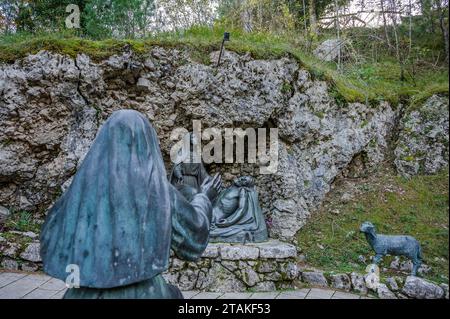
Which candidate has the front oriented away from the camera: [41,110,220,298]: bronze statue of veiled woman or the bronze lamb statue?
the bronze statue of veiled woman

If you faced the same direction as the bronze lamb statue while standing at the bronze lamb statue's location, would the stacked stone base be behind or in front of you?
in front

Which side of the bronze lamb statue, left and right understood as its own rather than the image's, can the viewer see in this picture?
left

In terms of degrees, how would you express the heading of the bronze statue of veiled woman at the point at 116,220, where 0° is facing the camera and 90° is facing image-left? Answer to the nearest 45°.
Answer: approximately 180°

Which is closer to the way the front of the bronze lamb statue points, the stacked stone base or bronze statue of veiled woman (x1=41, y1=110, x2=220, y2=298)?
the stacked stone base

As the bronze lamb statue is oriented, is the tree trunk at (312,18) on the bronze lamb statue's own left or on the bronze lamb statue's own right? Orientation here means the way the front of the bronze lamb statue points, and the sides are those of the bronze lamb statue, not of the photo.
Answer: on the bronze lamb statue's own right

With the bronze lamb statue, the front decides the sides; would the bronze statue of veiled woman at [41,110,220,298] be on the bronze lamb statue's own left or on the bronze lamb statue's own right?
on the bronze lamb statue's own left

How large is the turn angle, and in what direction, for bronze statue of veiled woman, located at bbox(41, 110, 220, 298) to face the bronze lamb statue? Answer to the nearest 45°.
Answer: approximately 45° to its right

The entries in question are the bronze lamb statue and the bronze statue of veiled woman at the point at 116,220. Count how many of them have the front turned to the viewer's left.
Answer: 1
